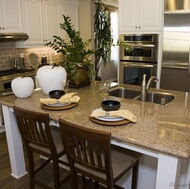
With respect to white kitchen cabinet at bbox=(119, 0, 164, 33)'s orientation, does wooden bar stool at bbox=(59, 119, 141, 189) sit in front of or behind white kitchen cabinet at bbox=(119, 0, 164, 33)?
in front

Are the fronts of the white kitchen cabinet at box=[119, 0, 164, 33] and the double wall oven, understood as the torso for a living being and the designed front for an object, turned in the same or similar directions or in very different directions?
same or similar directions

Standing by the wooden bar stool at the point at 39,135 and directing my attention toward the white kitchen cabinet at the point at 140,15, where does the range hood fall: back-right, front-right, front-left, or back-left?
front-left

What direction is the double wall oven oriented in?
toward the camera

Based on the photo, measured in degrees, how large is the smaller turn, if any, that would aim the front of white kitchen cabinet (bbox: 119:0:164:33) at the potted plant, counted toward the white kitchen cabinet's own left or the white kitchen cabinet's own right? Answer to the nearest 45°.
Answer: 0° — it already faces it

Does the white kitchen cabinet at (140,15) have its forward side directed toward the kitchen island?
yes

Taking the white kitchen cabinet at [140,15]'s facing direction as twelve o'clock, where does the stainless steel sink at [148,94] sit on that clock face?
The stainless steel sink is roughly at 12 o'clock from the white kitchen cabinet.

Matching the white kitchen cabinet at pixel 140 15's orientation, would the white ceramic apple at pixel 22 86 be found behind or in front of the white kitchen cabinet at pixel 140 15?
in front

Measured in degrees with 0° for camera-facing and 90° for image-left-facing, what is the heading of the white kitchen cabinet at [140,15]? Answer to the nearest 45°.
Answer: approximately 0°

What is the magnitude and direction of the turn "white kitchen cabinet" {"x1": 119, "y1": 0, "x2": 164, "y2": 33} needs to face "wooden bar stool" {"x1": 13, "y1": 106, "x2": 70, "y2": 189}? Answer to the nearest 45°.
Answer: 0° — it already faces it

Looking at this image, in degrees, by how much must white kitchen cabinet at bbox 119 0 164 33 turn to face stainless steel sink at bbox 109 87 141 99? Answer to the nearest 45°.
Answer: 0° — it already faces it

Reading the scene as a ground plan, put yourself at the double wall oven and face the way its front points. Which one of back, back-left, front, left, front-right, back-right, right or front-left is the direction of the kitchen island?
front

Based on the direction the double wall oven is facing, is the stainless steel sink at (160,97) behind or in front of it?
in front

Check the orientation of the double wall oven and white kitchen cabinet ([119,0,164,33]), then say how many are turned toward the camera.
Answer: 2

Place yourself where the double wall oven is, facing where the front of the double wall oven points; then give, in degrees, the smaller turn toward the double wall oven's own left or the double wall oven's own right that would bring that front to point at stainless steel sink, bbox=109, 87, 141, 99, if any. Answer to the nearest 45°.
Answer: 0° — it already faces it
